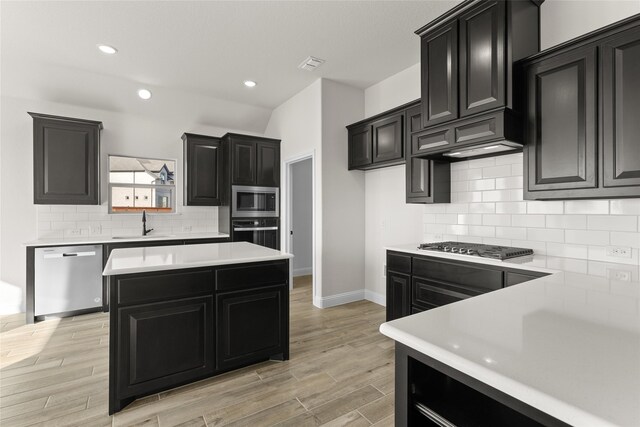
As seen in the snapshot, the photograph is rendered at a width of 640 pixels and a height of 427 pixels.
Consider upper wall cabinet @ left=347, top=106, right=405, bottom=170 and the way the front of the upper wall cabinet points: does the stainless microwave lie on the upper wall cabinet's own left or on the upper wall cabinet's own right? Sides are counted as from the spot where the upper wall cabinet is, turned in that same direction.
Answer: on the upper wall cabinet's own right

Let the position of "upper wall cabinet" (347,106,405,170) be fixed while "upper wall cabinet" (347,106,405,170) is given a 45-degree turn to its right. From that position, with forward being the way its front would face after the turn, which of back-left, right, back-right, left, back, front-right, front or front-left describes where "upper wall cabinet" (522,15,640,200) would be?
back-left

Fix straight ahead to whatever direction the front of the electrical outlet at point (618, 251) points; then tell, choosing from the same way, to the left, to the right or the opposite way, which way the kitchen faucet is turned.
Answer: to the left

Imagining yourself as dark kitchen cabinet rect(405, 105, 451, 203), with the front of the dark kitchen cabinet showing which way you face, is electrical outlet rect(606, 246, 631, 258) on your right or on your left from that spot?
on your left

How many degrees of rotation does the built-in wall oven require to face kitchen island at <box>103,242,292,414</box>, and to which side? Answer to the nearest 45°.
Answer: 0° — it already faces it

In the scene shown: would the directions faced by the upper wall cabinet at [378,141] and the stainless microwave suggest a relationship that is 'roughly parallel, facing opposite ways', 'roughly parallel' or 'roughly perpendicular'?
roughly perpendicular

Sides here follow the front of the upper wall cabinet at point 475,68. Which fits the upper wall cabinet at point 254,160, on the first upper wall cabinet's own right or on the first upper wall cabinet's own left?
on the first upper wall cabinet's own right

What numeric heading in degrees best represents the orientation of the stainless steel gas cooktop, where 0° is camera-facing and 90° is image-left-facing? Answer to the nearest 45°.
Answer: approximately 45°

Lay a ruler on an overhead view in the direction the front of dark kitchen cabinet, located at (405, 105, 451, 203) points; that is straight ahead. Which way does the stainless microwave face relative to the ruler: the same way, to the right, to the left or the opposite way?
to the left

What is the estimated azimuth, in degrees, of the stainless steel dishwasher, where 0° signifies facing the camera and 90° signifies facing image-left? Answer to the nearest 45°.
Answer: approximately 0°

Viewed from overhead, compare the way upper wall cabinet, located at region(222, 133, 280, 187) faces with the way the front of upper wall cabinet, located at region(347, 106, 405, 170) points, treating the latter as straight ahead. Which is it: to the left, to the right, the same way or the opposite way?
to the left

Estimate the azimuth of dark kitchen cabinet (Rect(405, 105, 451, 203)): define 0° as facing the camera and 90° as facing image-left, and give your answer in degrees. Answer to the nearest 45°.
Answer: approximately 45°
